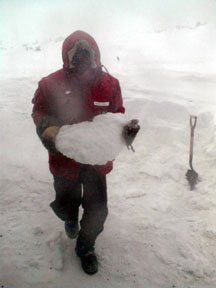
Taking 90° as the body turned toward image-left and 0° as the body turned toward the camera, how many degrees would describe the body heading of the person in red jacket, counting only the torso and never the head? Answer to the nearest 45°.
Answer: approximately 0°
